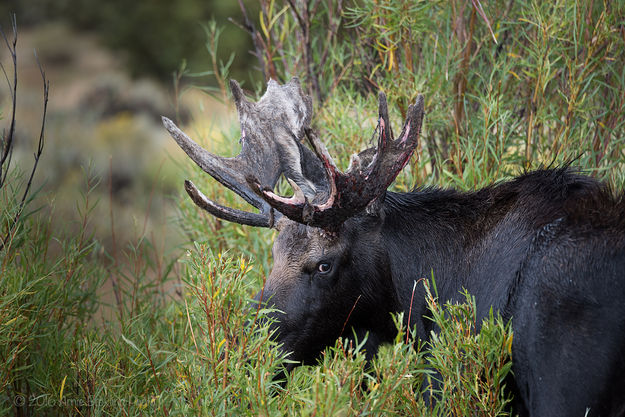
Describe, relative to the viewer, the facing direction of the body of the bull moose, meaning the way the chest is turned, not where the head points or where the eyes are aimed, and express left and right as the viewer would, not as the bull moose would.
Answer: facing to the left of the viewer

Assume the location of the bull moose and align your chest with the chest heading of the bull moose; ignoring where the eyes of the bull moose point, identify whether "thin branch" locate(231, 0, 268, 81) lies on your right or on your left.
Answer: on your right
